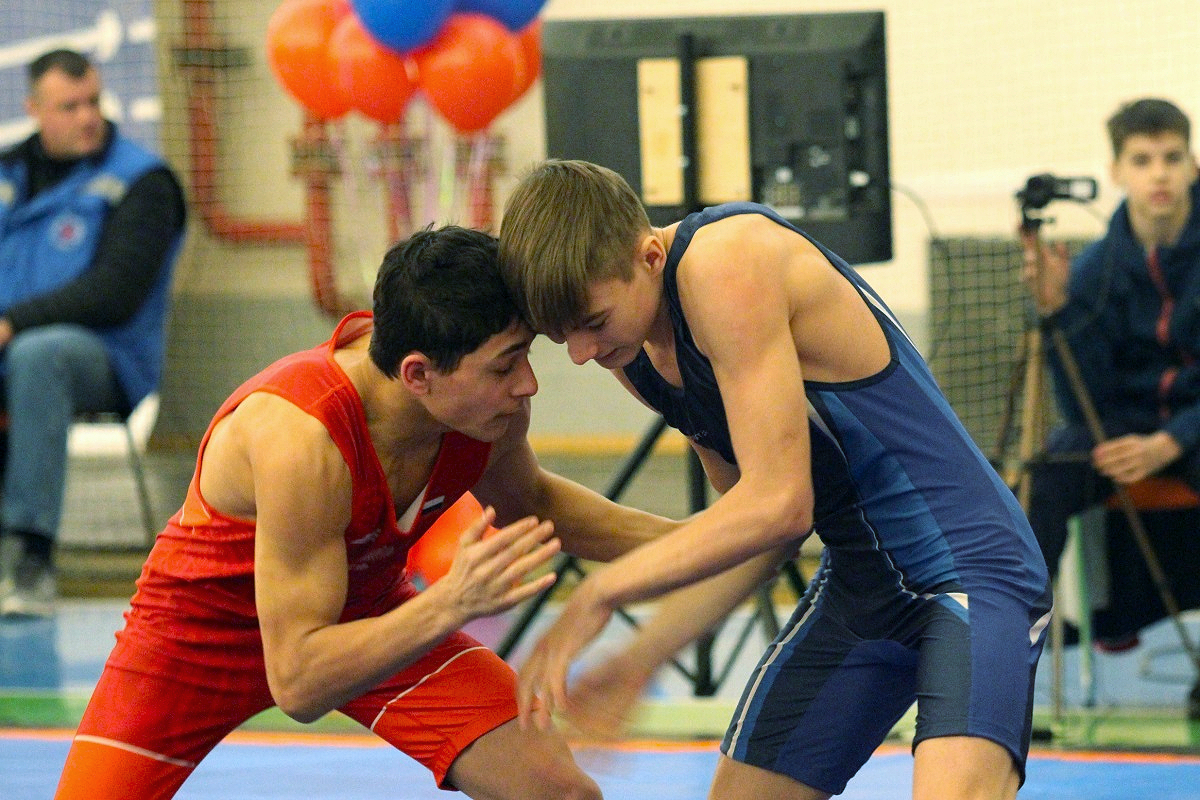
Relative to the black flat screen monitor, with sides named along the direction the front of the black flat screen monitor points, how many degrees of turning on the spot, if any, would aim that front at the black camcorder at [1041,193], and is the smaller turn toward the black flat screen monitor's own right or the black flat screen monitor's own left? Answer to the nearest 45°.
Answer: approximately 90° to the black flat screen monitor's own right

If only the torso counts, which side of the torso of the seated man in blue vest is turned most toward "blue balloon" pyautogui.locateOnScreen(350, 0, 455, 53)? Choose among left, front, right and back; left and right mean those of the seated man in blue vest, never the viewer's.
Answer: left

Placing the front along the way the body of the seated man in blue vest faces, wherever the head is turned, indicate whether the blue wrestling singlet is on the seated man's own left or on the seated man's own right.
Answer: on the seated man's own left

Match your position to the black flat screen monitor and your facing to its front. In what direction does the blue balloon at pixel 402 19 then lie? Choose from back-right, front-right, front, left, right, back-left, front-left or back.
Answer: front-left

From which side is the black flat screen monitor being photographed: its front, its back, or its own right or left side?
back

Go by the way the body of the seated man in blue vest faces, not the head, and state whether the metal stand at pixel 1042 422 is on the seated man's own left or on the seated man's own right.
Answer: on the seated man's own left

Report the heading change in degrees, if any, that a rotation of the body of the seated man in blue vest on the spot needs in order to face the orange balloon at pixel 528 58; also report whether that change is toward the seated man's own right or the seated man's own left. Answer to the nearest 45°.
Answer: approximately 135° to the seated man's own left

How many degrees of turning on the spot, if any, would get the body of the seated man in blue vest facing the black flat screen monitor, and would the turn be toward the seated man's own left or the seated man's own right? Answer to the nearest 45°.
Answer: approximately 90° to the seated man's own left

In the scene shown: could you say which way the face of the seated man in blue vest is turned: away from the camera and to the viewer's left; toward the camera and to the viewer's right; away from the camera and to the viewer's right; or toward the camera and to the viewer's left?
toward the camera and to the viewer's right

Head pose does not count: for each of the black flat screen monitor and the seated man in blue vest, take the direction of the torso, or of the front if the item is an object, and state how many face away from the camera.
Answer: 1

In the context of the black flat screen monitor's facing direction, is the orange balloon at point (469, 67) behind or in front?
in front

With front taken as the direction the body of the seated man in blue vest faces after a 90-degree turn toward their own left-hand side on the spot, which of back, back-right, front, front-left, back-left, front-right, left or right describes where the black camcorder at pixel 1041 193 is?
front

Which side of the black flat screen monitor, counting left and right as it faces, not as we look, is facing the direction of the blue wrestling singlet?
back

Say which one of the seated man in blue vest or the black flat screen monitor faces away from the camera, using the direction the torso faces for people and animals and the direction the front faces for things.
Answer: the black flat screen monitor

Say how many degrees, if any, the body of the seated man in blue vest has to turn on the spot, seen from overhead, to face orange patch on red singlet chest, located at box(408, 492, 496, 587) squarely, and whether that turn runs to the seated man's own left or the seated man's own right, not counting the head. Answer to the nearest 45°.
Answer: approximately 90° to the seated man's own left
